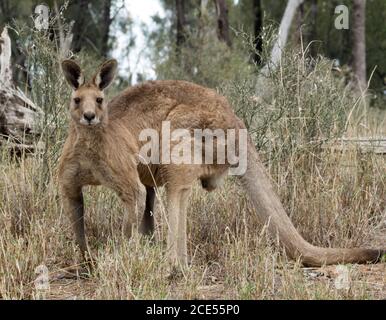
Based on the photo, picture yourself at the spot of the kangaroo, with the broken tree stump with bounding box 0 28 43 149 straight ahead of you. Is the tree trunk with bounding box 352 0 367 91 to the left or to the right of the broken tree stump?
right

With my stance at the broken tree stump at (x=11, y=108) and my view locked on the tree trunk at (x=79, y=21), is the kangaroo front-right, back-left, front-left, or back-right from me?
back-right

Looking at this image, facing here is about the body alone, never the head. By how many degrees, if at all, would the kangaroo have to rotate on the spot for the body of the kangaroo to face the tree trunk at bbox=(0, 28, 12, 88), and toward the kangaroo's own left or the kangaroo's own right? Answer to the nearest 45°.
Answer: approximately 90° to the kangaroo's own right

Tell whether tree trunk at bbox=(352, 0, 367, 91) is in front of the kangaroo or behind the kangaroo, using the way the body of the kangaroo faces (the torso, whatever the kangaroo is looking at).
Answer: behind

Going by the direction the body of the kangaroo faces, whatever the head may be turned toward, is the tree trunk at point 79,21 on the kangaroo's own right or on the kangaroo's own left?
on the kangaroo's own right

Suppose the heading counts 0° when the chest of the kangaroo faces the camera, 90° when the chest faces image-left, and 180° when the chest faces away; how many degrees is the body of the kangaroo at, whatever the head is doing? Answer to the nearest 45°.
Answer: approximately 45°

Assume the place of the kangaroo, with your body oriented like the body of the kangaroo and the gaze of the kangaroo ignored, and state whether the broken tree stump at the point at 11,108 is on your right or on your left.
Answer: on your right

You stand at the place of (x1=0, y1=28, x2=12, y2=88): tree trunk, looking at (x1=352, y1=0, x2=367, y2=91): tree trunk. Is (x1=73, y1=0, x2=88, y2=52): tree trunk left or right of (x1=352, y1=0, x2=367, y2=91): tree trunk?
left
